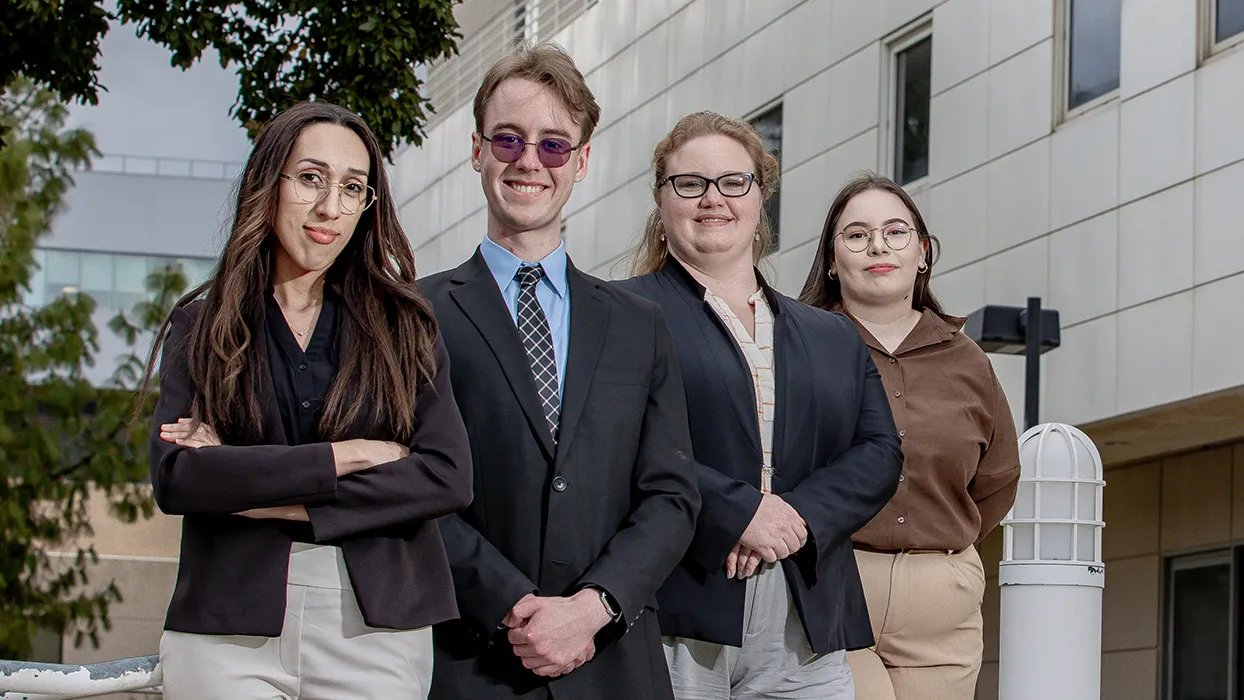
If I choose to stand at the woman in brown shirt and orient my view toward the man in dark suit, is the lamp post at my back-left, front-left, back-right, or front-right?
back-right

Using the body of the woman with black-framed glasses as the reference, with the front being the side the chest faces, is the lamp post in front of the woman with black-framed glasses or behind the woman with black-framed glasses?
behind

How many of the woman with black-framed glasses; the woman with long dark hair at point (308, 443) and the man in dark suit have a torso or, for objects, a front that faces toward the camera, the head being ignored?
3

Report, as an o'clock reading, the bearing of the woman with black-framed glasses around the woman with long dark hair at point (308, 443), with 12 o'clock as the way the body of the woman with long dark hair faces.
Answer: The woman with black-framed glasses is roughly at 8 o'clock from the woman with long dark hair.

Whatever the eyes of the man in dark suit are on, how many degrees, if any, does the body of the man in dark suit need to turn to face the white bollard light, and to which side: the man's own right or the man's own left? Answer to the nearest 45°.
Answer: approximately 135° to the man's own left

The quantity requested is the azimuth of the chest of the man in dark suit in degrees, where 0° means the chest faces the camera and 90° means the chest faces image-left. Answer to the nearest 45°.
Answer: approximately 0°

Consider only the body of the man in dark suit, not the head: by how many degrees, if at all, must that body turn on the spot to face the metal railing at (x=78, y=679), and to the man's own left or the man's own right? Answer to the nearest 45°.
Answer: approximately 45° to the man's own right

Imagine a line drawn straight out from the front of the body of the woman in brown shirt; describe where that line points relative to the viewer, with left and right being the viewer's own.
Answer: facing the viewer and to the left of the viewer

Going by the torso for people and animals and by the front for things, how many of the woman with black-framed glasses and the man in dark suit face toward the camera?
2

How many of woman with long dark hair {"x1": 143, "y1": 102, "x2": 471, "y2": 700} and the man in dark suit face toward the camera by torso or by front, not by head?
2
